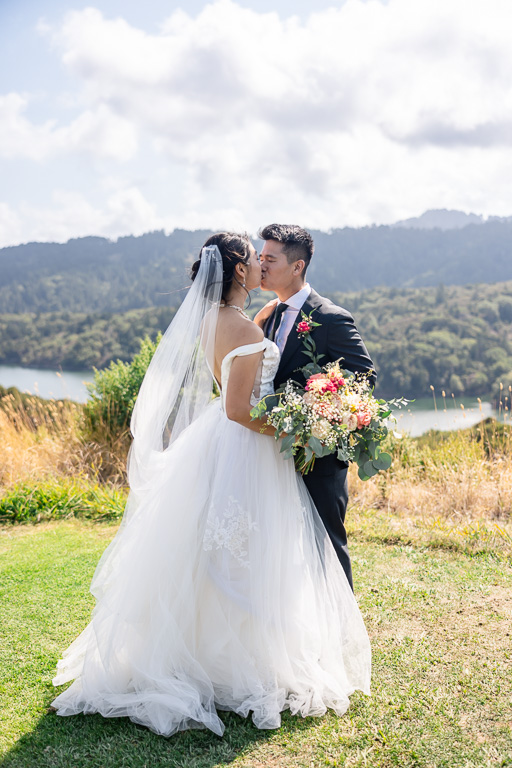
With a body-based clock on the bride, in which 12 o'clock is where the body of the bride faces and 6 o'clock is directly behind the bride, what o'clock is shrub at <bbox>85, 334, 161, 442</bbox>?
The shrub is roughly at 10 o'clock from the bride.

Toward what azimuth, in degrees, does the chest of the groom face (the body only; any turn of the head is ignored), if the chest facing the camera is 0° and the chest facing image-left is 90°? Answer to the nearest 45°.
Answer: approximately 45°

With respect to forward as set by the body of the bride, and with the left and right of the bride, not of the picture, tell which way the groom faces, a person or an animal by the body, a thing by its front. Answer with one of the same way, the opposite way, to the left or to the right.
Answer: the opposite way

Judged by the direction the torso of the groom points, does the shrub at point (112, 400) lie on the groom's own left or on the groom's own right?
on the groom's own right

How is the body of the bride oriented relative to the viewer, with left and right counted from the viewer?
facing away from the viewer and to the right of the viewer
